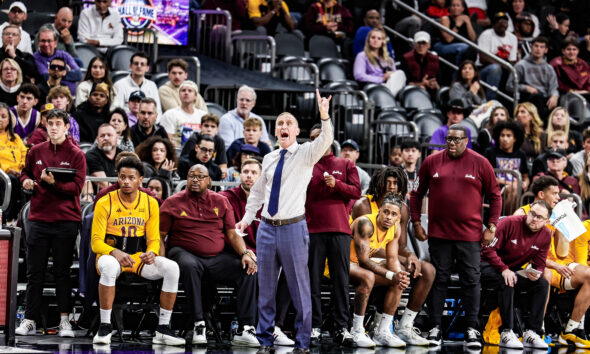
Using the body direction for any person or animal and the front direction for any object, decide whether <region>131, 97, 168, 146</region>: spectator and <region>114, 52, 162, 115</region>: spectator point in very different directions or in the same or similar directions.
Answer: same or similar directions

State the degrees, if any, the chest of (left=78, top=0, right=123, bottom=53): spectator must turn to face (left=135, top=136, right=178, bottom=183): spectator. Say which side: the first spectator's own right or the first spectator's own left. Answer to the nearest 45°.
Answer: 0° — they already face them

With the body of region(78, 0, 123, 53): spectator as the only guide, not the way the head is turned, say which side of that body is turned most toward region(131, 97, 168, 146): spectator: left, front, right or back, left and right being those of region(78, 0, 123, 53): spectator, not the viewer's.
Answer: front

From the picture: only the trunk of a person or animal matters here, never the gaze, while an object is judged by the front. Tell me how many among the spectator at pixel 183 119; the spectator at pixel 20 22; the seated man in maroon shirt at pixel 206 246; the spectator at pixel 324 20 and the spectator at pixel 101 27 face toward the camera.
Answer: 5

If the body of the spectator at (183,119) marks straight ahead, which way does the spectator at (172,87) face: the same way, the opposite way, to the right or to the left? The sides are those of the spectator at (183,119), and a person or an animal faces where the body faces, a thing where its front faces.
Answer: the same way

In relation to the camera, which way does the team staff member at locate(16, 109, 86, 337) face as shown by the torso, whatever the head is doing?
toward the camera

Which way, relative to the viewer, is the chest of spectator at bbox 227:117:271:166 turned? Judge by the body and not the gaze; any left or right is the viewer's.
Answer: facing the viewer

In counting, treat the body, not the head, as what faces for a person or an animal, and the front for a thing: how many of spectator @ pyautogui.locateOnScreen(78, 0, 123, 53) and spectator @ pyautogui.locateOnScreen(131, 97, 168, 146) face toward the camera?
2

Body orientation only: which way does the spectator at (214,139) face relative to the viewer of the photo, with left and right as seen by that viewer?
facing the viewer

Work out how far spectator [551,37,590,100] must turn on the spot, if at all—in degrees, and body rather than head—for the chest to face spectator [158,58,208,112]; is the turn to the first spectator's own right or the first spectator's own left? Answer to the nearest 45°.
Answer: approximately 45° to the first spectator's own right

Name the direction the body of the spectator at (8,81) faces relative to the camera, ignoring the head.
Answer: toward the camera

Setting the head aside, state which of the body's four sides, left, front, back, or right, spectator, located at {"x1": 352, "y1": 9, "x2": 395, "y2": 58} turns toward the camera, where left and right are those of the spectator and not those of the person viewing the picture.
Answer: front

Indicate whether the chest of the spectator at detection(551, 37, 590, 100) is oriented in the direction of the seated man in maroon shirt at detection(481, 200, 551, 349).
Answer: yes

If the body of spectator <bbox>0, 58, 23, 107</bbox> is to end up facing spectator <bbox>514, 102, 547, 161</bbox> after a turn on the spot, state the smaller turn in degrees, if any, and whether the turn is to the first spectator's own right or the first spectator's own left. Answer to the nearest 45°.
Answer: approximately 90° to the first spectator's own left

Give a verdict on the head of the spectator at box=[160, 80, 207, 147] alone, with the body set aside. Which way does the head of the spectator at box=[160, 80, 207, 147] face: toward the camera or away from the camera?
toward the camera

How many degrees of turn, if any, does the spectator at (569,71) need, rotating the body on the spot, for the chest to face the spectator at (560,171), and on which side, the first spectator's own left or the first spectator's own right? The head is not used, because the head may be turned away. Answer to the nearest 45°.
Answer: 0° — they already face them

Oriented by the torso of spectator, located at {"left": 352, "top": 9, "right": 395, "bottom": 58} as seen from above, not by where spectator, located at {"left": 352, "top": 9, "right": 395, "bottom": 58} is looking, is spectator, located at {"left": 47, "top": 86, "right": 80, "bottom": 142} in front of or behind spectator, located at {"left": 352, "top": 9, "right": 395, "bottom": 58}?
in front

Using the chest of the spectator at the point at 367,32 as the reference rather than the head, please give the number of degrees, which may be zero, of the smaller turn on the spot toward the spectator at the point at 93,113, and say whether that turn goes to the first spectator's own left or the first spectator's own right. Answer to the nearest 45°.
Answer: approximately 45° to the first spectator's own right
